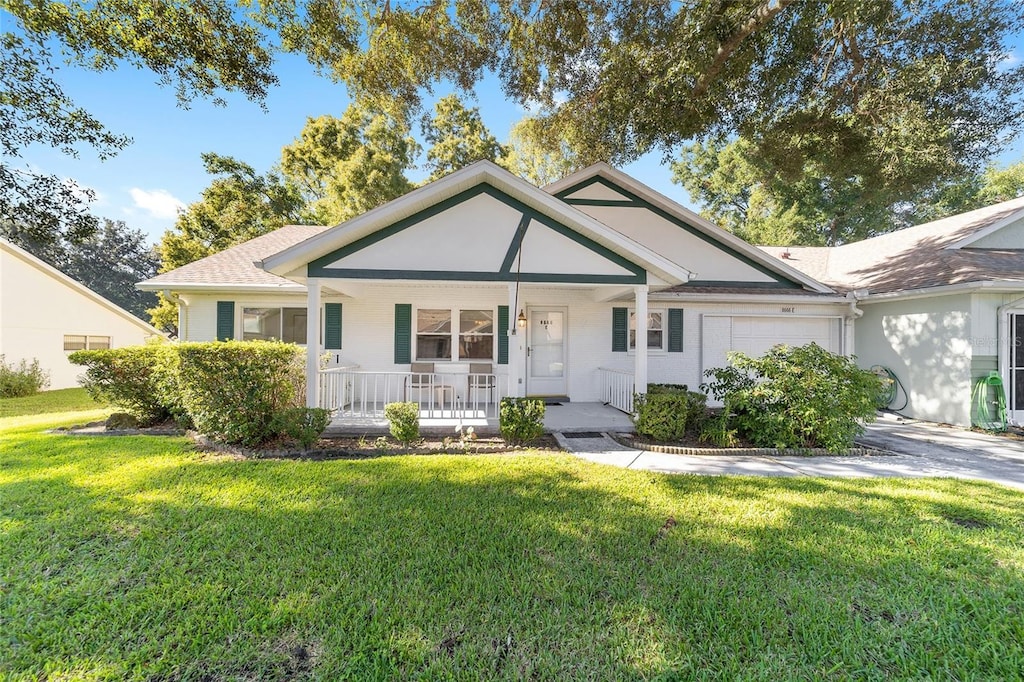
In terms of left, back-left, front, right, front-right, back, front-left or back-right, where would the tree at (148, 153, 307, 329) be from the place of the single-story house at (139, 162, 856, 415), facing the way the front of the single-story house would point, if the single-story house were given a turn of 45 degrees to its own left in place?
back

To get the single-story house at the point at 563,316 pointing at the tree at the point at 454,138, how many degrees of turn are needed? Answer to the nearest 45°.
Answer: approximately 180°

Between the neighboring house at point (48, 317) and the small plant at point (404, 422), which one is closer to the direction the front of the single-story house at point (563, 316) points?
the small plant

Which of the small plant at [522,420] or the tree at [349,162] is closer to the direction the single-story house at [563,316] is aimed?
the small plant

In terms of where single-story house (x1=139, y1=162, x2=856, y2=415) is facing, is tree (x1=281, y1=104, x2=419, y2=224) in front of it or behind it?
behind

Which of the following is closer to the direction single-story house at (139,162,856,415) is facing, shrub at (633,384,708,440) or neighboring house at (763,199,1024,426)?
the shrub

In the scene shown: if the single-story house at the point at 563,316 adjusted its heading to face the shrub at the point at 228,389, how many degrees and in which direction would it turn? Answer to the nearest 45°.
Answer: approximately 45° to its right

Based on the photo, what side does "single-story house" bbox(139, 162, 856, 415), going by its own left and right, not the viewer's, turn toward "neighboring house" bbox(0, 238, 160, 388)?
right

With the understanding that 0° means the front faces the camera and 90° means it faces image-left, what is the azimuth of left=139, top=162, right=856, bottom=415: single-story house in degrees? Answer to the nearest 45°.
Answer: approximately 0°

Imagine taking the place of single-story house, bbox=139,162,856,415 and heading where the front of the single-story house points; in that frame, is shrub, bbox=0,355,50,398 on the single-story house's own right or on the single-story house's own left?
on the single-story house's own right

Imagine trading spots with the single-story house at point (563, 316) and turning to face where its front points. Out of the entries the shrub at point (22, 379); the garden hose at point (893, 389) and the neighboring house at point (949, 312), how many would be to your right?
1

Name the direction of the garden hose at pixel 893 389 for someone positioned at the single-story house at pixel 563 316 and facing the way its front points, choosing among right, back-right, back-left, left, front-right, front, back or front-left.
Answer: left

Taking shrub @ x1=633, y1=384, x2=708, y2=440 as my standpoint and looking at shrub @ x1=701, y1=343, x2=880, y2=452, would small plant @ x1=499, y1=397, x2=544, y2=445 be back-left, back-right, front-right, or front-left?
back-right

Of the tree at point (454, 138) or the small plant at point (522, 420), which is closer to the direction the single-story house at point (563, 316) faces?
the small plant

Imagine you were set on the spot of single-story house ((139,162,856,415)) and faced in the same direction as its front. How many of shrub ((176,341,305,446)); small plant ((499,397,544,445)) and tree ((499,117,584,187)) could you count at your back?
1

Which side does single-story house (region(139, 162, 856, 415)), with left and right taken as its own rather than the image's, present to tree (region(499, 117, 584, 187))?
back

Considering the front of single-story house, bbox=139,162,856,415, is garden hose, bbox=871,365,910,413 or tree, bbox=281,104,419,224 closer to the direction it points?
the garden hose
